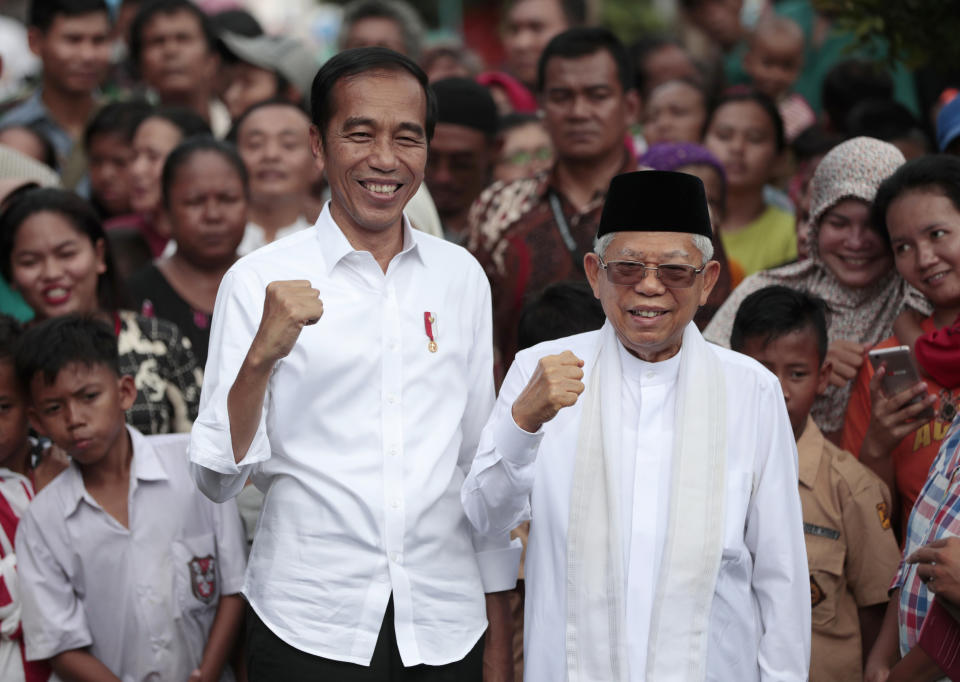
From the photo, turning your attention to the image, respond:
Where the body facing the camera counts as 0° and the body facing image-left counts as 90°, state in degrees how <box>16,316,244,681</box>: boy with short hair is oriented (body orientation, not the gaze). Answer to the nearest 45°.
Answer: approximately 0°

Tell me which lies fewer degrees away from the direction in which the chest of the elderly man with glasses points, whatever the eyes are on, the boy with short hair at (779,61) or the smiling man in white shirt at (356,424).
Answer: the smiling man in white shirt

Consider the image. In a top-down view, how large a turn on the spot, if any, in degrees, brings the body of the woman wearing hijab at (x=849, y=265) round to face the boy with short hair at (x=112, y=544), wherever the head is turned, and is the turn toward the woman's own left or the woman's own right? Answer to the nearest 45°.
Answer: approximately 45° to the woman's own right

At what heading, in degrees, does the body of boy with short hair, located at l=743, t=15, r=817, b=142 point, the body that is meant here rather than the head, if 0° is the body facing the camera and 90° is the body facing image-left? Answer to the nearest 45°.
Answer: approximately 0°

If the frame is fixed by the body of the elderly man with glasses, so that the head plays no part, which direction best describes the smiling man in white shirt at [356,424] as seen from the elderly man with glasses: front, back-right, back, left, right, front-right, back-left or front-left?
right

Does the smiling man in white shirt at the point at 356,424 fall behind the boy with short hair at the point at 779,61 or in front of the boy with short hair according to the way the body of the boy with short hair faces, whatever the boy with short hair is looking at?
in front

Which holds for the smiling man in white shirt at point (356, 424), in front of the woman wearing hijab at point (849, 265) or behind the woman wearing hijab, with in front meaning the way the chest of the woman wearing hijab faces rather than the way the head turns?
in front

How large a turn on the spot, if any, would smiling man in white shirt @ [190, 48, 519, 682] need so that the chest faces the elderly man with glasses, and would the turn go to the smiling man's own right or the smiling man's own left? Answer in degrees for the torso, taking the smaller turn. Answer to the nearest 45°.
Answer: approximately 90° to the smiling man's own left
